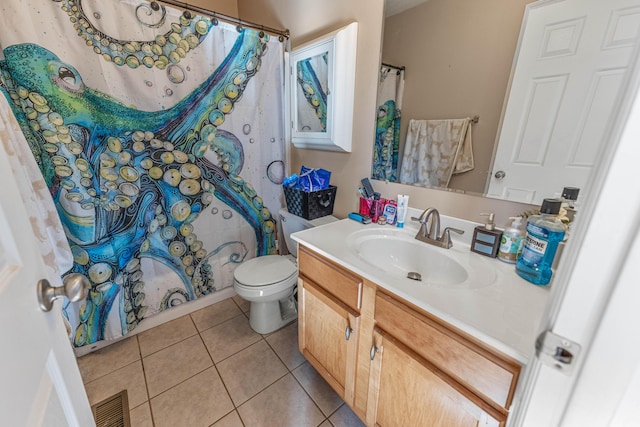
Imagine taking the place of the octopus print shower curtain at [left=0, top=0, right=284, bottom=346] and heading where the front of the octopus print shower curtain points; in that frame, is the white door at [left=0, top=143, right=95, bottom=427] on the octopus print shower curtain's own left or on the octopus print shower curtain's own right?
on the octopus print shower curtain's own right

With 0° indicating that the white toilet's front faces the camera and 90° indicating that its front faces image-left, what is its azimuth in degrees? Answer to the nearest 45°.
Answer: approximately 45°

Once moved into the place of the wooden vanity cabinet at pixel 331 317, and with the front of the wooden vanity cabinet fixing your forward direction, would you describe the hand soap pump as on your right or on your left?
on your left

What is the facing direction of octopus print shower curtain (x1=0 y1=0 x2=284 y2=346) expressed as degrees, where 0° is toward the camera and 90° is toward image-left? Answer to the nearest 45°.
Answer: approximately 315°

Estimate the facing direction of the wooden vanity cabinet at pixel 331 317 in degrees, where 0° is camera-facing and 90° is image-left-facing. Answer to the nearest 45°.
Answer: approximately 45°

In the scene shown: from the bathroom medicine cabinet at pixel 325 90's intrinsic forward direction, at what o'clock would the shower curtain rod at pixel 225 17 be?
The shower curtain rod is roughly at 2 o'clock from the bathroom medicine cabinet.

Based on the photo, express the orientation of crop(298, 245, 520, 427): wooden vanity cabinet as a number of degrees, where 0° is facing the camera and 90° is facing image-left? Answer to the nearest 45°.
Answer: approximately 45°
